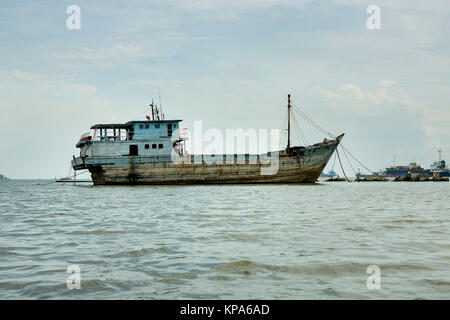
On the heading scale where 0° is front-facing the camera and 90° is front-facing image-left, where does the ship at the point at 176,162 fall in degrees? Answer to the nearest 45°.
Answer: approximately 270°
